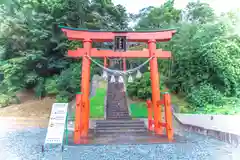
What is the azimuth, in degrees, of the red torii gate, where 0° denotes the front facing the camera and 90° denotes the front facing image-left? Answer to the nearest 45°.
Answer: approximately 0°

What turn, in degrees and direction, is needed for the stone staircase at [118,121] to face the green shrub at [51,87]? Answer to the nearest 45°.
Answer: approximately 135° to its right

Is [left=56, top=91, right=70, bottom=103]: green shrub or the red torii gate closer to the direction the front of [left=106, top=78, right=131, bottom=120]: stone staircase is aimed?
the red torii gate

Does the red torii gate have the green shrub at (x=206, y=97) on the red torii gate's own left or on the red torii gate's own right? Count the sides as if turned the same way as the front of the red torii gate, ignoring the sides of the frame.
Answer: on the red torii gate's own left

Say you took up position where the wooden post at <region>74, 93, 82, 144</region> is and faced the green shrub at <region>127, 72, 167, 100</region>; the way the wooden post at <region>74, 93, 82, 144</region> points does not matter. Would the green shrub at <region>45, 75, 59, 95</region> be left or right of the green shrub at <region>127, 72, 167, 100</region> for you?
left

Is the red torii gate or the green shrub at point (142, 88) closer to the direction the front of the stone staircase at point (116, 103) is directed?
the red torii gate

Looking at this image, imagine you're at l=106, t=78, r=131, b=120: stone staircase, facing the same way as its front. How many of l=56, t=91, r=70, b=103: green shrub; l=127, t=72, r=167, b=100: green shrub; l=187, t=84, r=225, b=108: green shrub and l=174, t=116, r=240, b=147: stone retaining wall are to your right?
1

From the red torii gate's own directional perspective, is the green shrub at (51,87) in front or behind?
behind

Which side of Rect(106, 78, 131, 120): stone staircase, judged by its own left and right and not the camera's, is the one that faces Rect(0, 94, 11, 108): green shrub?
right

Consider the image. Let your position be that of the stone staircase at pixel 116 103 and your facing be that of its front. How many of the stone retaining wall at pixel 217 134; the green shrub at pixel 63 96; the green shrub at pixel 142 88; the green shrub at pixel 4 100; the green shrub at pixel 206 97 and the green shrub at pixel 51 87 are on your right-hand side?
3

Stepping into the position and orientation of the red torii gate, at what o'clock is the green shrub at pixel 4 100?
The green shrub is roughly at 4 o'clock from the red torii gate.

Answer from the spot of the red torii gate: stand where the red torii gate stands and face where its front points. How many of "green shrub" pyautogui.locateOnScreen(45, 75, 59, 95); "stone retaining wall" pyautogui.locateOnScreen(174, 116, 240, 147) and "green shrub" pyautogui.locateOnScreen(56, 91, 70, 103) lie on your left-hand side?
1

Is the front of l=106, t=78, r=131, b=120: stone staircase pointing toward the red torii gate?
yes

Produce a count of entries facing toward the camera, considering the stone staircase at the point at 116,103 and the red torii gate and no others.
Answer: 2

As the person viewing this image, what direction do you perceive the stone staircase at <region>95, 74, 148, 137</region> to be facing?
facing the viewer
